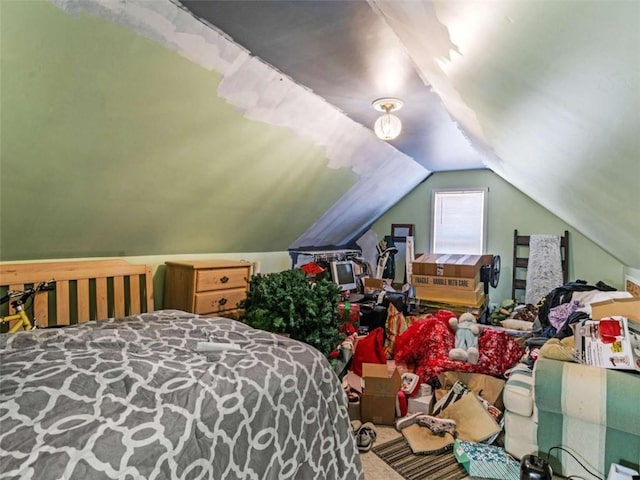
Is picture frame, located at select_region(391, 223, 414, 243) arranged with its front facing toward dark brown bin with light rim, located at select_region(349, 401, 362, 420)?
yes

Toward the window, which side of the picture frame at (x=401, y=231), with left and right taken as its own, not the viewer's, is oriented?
left

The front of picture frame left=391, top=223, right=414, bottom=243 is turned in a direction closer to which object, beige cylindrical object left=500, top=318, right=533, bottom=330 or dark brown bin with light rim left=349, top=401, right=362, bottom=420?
the dark brown bin with light rim

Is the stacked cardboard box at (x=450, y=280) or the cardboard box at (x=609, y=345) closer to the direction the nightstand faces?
the cardboard box

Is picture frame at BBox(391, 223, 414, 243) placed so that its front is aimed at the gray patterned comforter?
yes

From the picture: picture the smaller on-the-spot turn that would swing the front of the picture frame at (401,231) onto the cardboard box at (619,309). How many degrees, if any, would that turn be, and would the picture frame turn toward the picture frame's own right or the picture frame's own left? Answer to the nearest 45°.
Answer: approximately 45° to the picture frame's own left

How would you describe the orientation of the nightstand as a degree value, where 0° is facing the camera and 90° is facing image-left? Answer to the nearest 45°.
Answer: approximately 315°

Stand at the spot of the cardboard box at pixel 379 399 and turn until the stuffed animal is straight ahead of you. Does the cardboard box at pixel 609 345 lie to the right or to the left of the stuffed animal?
right

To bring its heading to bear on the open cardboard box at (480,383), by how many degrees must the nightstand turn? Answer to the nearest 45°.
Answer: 0° — it already faces it

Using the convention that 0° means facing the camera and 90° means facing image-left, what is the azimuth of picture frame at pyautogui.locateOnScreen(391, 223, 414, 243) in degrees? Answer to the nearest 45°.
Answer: approximately 0°

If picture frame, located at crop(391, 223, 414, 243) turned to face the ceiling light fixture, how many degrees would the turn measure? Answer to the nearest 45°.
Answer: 0° — it already faces it

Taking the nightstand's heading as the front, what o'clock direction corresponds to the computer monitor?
The computer monitor is roughly at 9 o'clock from the nightstand.

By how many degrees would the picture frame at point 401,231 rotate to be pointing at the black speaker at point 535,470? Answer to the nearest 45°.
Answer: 0° — it already faces it
